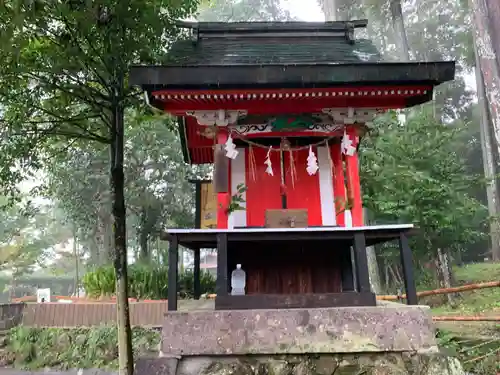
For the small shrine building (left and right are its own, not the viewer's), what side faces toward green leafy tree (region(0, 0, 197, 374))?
right

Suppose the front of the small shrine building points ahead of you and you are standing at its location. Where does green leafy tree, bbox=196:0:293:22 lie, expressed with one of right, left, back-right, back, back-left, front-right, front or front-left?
back

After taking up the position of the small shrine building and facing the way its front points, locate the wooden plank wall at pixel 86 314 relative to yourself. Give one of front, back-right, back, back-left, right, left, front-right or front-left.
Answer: back-right

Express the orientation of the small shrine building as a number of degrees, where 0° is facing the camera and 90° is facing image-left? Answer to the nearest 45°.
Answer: approximately 0°

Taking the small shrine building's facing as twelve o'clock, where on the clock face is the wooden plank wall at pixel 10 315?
The wooden plank wall is roughly at 4 o'clock from the small shrine building.

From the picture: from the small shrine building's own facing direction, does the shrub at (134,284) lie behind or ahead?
behind
